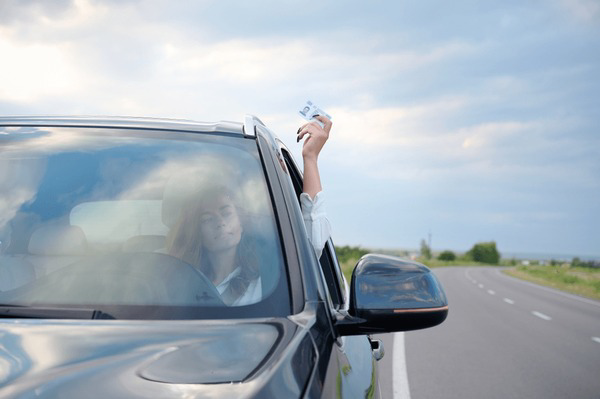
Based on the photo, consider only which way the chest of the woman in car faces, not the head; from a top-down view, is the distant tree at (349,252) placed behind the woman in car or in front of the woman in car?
behind

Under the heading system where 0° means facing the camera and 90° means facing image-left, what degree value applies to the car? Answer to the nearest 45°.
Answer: approximately 0°

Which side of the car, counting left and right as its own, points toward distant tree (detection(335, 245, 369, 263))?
back
